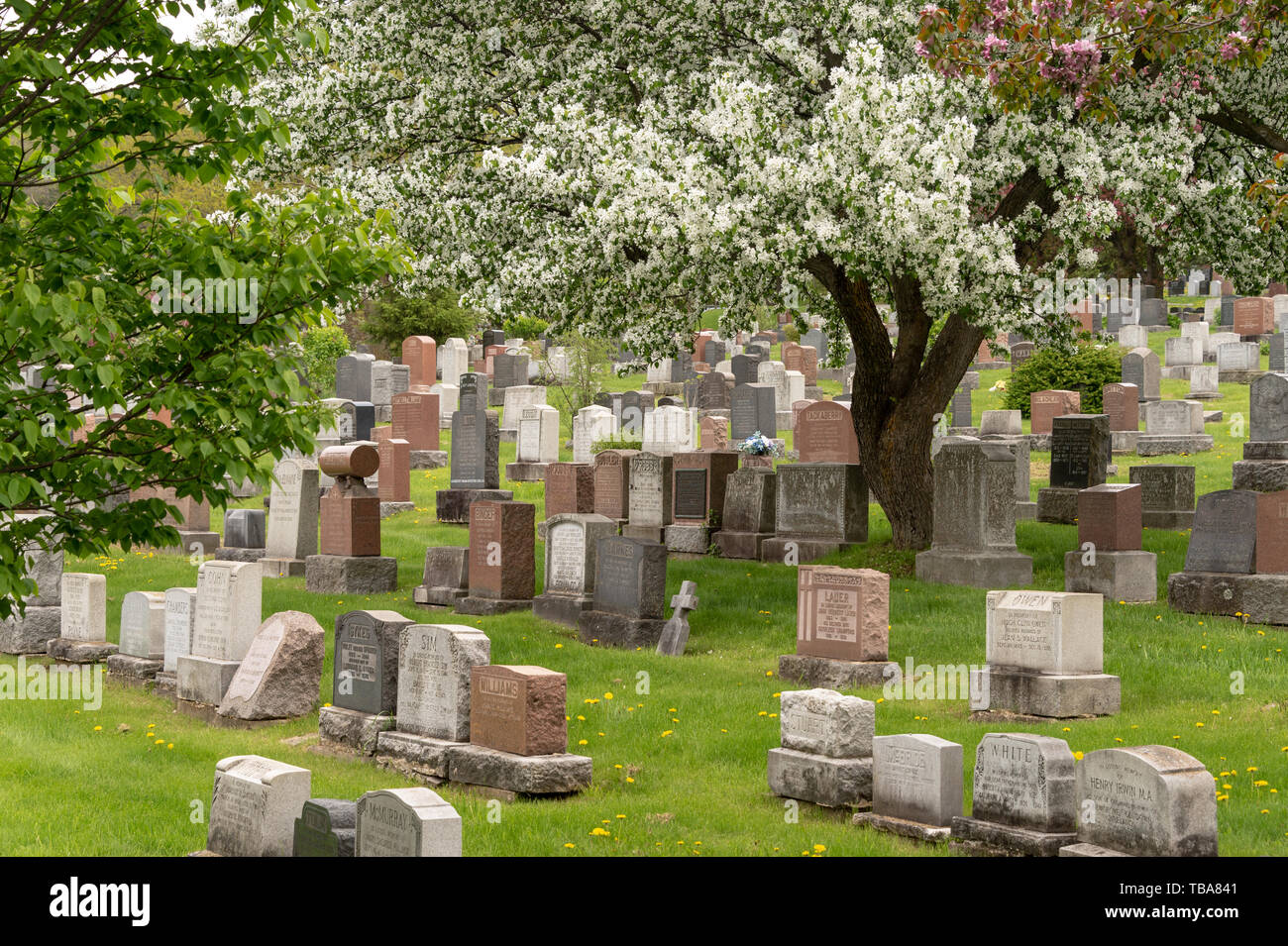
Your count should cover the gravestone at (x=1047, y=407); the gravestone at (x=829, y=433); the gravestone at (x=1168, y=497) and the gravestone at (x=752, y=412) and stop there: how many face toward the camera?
4

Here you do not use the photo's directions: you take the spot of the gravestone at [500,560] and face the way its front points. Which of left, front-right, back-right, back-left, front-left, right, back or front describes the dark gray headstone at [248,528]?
right

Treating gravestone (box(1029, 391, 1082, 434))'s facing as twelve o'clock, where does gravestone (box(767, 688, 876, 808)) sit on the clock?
gravestone (box(767, 688, 876, 808)) is roughly at 12 o'clock from gravestone (box(1029, 391, 1082, 434)).

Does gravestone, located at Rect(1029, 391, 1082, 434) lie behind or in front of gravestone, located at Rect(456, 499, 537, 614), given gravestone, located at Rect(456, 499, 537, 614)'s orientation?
behind

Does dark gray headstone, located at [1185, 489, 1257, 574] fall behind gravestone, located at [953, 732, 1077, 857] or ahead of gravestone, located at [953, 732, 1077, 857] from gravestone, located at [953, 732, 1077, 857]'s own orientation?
behind

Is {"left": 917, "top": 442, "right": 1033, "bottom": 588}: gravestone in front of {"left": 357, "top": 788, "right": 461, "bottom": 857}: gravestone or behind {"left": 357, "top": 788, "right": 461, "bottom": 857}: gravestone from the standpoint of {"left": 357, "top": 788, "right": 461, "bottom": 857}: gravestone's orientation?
behind

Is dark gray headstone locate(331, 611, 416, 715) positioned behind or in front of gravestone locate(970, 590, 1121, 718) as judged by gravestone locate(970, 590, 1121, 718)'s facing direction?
in front

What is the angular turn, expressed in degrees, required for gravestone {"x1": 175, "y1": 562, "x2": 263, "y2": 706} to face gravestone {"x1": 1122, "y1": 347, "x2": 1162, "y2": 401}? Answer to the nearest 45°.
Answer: approximately 180°

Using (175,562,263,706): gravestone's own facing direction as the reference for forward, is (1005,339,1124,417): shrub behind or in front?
behind

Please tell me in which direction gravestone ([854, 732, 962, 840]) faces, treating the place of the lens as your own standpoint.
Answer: facing the viewer and to the left of the viewer

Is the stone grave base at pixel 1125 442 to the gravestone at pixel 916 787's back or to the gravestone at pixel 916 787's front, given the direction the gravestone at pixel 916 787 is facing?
to the back

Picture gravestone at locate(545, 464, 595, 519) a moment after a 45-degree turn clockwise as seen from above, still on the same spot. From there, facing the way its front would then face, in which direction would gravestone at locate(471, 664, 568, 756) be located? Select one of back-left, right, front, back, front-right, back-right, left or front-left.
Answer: left

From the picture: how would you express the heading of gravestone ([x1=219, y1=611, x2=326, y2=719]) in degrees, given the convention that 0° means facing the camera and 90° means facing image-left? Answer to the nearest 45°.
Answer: approximately 45°

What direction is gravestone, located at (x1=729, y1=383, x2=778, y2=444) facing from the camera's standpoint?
toward the camera

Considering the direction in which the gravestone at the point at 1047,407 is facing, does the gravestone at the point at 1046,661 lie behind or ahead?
ahead

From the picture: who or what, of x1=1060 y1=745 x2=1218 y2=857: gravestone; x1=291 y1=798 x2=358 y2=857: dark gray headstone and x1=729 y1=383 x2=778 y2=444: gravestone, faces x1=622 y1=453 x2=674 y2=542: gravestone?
x1=729 y1=383 x2=778 y2=444: gravestone

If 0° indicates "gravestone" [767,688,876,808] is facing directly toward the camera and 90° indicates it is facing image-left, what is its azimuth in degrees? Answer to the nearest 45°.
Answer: approximately 45°
